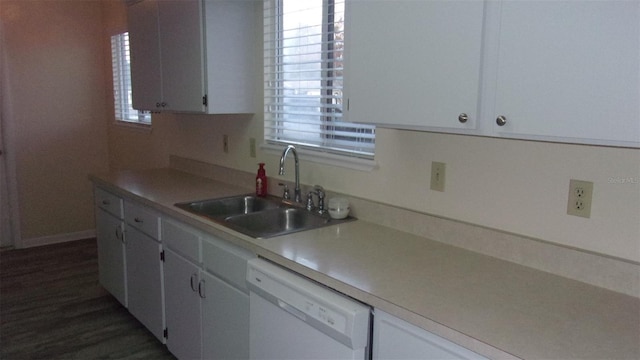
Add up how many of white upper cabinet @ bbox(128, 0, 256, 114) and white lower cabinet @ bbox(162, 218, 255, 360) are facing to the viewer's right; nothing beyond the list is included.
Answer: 0

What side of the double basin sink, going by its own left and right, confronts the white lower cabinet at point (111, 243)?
right

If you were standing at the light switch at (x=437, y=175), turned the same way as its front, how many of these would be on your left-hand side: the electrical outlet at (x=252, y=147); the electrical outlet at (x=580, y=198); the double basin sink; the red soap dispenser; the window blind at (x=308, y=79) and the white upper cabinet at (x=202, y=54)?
1

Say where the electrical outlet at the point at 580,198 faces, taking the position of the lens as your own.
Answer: facing the viewer

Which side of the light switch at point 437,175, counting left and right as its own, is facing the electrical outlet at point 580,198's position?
left

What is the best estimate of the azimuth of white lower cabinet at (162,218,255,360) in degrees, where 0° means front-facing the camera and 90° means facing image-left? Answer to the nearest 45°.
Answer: approximately 45°

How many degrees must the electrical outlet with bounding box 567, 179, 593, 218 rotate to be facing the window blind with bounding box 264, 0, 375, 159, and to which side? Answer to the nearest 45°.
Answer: approximately 135° to its right

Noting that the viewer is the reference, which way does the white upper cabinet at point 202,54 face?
facing the viewer and to the left of the viewer

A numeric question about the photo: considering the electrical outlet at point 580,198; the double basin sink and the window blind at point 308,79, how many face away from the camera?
0
